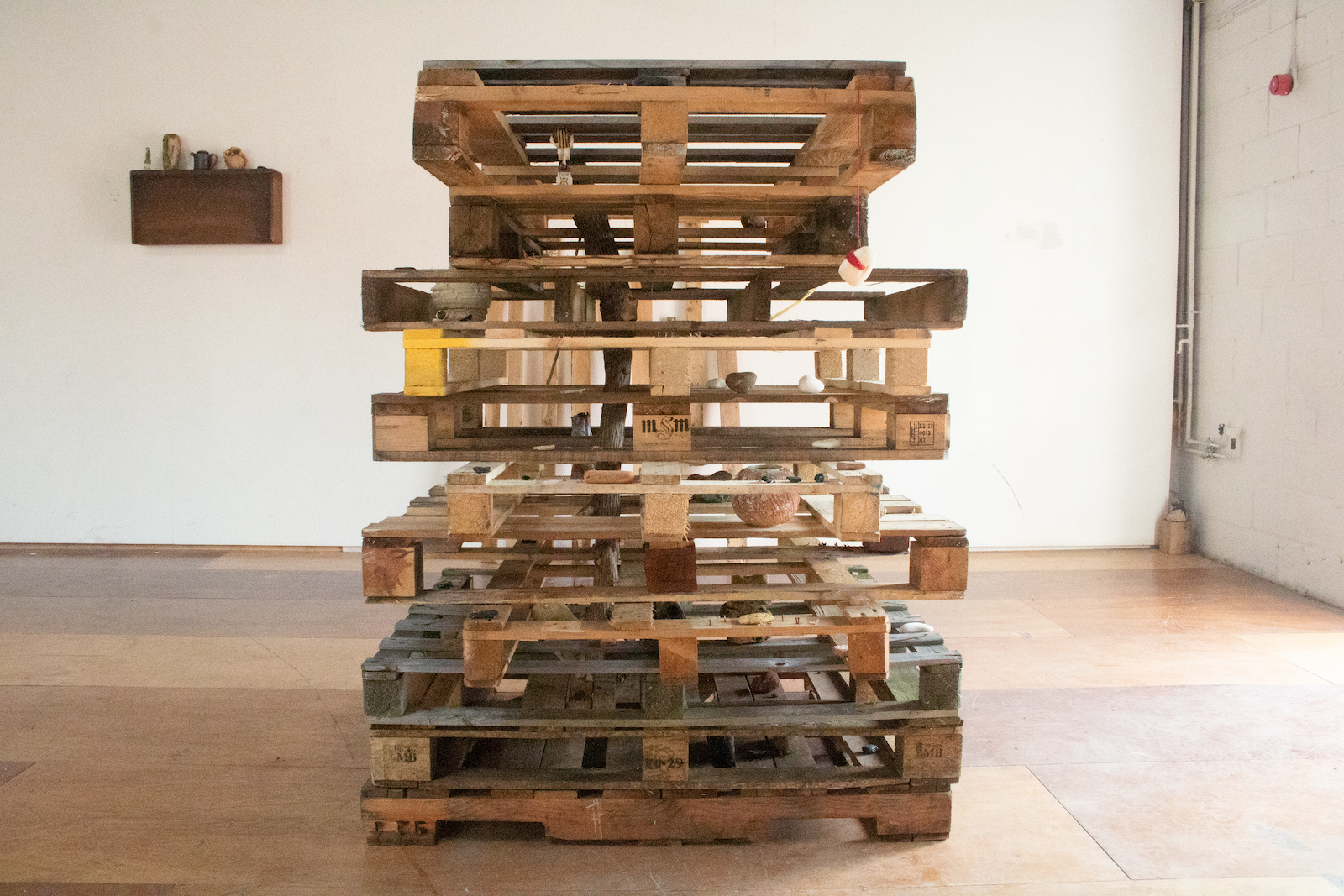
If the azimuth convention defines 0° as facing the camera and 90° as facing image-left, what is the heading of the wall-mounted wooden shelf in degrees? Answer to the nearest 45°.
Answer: approximately 0°

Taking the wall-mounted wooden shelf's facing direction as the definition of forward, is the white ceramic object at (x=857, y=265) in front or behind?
in front

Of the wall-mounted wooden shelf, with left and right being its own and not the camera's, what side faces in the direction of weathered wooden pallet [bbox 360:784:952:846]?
front

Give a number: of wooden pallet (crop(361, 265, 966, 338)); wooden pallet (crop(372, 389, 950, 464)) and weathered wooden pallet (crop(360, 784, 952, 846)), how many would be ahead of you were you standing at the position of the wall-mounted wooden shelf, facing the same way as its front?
3

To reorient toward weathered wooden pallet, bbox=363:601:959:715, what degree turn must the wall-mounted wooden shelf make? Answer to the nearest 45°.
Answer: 0° — it already faces it

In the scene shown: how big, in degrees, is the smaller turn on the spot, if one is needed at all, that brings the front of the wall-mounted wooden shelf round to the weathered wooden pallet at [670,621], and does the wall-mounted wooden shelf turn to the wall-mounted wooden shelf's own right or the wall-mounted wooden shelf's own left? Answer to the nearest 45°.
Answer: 0° — it already faces it

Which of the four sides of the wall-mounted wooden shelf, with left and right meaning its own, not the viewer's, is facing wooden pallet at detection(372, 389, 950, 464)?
front

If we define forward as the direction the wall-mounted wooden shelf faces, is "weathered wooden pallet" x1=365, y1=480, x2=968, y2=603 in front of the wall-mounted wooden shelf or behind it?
in front

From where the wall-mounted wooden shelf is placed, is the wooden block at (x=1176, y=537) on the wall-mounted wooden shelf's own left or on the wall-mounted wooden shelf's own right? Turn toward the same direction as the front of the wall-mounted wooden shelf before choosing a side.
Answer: on the wall-mounted wooden shelf's own left
